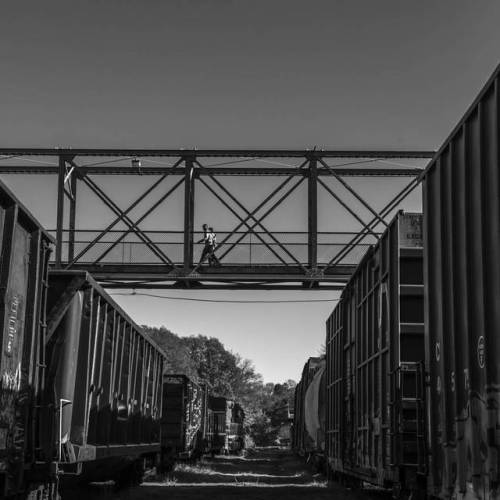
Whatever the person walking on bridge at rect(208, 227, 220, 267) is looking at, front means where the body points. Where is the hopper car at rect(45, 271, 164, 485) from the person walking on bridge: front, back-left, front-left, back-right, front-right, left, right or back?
left

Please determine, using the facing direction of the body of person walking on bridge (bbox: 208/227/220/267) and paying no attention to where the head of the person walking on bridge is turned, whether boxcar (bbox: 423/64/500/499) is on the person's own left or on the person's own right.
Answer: on the person's own left

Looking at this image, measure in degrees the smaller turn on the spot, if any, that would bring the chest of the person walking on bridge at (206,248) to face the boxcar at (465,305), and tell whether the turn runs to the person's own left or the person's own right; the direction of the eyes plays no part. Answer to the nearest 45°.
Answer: approximately 90° to the person's own left

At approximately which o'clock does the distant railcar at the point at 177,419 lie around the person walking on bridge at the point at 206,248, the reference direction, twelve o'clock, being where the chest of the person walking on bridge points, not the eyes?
The distant railcar is roughly at 3 o'clock from the person walking on bridge.

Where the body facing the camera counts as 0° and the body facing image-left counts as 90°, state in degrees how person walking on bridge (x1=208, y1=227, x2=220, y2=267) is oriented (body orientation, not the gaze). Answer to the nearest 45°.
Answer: approximately 90°

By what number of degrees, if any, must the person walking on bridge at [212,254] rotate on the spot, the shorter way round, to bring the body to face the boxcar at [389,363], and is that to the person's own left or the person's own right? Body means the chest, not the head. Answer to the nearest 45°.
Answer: approximately 90° to the person's own left

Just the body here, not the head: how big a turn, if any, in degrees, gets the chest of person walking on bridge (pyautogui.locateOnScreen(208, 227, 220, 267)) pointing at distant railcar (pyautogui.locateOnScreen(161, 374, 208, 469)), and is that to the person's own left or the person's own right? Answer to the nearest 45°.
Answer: approximately 90° to the person's own right

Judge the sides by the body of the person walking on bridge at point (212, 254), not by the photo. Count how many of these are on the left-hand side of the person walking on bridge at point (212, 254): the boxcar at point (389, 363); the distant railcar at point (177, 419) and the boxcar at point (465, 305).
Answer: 2

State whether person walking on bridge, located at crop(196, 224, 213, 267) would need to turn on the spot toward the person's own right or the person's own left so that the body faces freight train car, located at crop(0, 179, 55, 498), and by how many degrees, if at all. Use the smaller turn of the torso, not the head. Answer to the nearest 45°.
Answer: approximately 90° to the person's own left

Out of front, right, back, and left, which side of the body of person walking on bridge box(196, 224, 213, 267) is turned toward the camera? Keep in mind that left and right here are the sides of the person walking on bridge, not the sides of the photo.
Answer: left

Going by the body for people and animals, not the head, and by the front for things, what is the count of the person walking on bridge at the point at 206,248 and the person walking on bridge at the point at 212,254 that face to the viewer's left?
2

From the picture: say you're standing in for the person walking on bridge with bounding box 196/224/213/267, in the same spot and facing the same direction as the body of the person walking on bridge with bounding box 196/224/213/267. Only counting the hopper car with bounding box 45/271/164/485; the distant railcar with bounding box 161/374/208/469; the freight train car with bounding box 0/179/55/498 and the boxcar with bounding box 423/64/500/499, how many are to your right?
1
